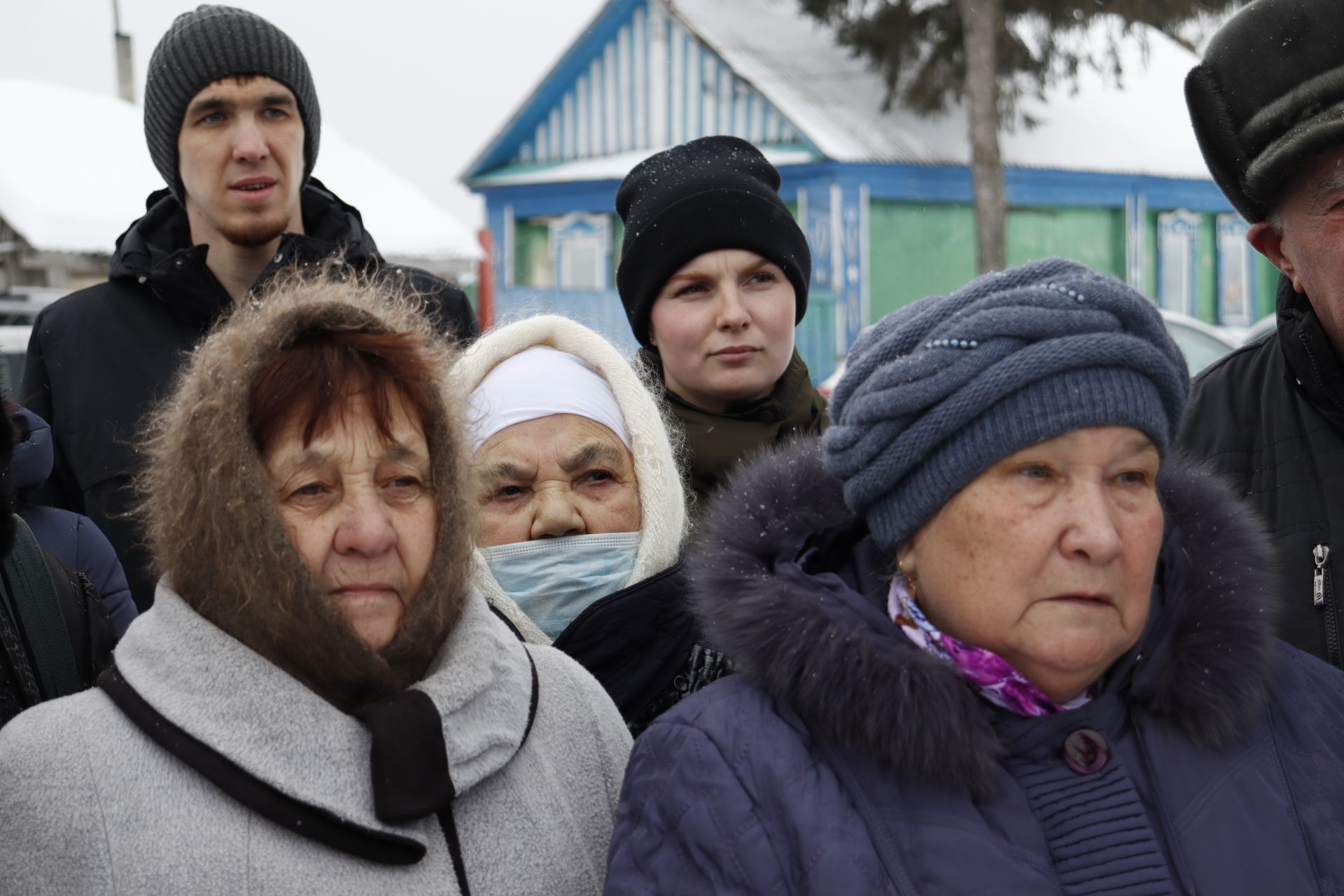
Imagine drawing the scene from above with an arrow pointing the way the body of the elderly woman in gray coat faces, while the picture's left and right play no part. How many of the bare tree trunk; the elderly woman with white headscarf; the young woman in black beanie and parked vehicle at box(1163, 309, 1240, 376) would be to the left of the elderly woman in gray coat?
4

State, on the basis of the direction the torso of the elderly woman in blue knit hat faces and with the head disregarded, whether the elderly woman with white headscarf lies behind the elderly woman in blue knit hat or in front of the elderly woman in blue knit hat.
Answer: behind

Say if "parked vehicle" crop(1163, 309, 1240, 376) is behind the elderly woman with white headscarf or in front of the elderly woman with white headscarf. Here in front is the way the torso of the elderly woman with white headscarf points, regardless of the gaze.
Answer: behind

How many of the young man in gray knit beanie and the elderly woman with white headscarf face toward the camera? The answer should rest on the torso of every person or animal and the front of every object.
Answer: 2

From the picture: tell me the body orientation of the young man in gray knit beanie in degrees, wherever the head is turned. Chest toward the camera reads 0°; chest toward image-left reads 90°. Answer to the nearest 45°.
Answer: approximately 0°

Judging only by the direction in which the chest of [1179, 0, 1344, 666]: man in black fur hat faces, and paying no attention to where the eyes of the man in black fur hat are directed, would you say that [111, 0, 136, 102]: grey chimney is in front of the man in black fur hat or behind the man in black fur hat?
behind

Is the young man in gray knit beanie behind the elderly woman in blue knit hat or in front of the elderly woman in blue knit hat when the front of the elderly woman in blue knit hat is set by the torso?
behind
